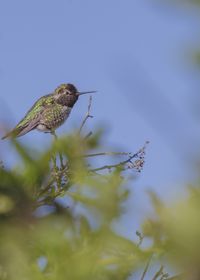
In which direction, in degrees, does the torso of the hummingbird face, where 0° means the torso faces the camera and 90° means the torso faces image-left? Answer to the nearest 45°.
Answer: approximately 270°
